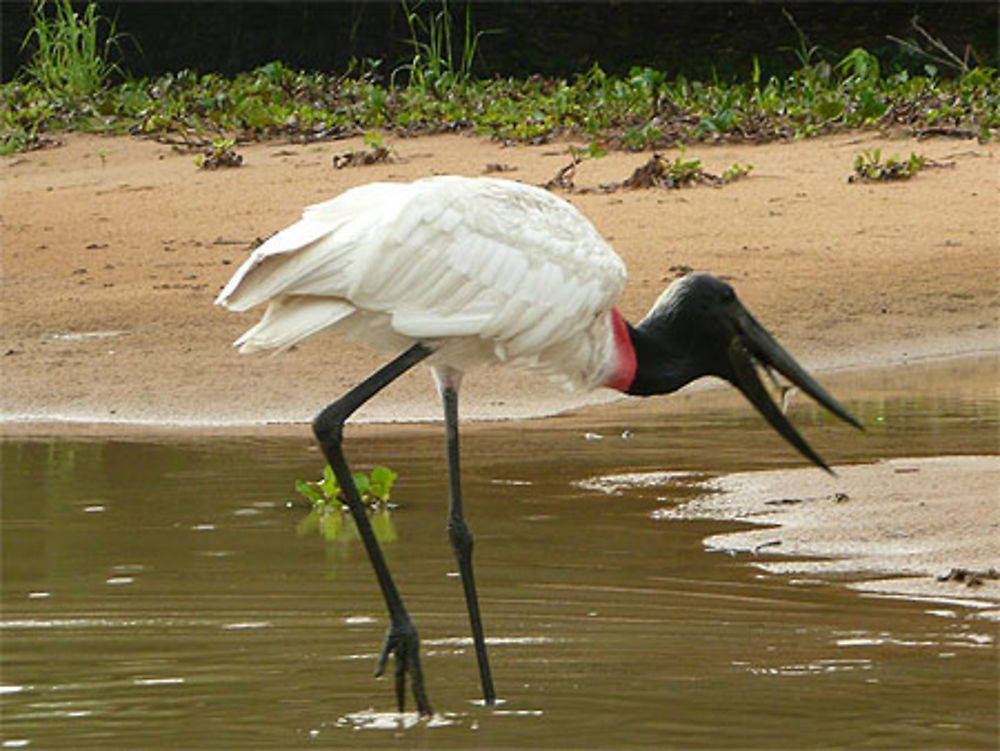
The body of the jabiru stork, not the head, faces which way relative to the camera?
to the viewer's right

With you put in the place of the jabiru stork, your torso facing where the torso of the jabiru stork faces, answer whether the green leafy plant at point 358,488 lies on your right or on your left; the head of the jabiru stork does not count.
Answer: on your left

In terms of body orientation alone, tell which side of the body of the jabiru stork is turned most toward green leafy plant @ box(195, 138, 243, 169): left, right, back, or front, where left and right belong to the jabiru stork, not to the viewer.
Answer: left

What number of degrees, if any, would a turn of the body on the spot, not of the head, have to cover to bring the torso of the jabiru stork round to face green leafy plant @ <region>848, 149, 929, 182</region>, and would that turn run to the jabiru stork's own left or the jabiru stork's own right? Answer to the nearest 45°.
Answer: approximately 90° to the jabiru stork's own left
